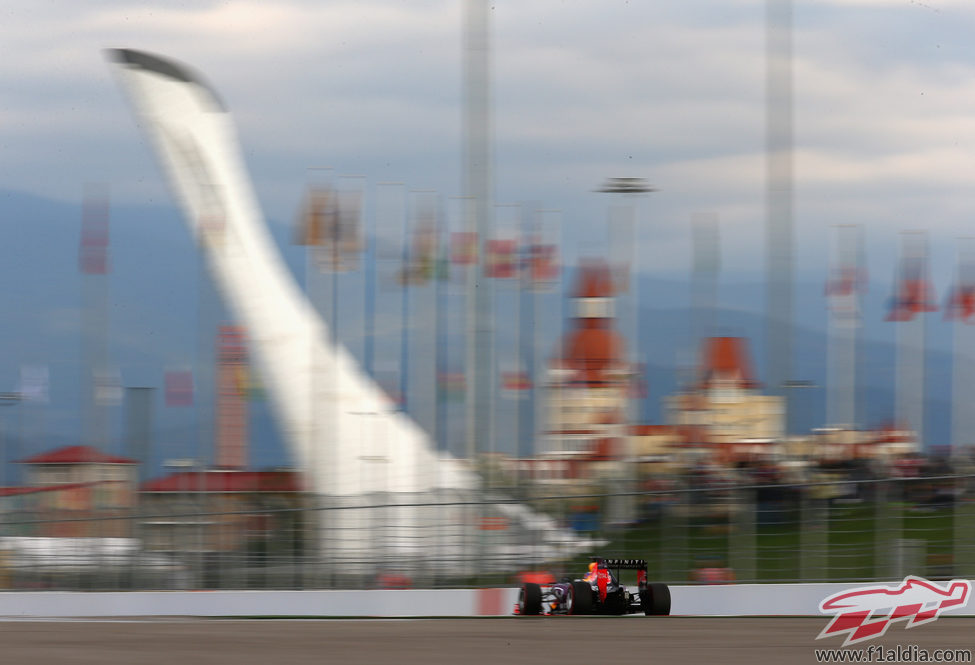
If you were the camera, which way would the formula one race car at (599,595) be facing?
facing away from the viewer and to the left of the viewer

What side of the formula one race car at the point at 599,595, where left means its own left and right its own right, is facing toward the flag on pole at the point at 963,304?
front

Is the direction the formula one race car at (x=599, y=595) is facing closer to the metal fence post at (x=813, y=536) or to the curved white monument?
the curved white monument

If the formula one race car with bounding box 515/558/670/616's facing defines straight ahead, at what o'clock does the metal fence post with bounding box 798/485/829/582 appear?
The metal fence post is roughly at 3 o'clock from the formula one race car.
